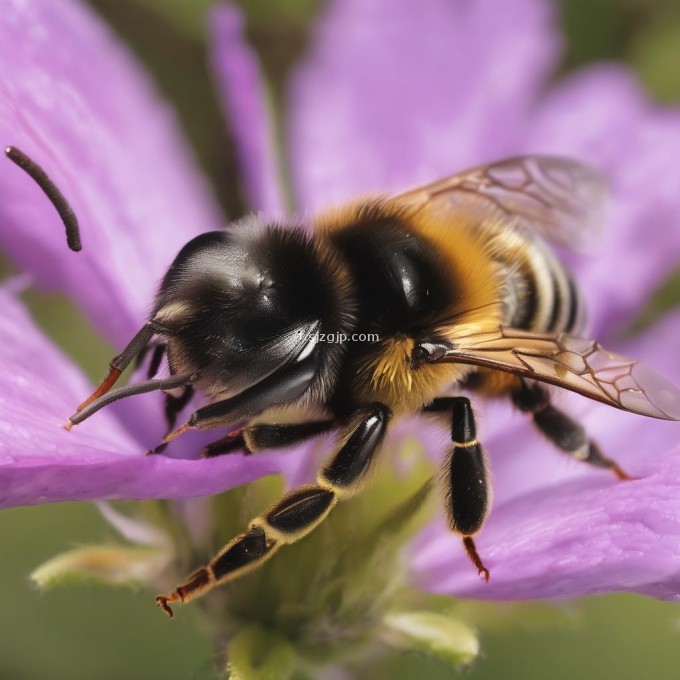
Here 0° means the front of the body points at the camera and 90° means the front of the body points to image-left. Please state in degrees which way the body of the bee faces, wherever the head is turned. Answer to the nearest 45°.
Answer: approximately 45°
